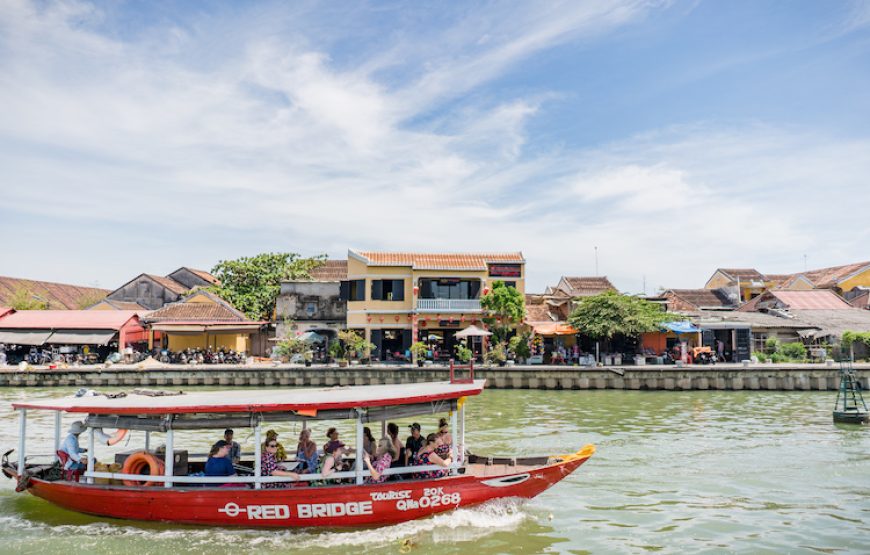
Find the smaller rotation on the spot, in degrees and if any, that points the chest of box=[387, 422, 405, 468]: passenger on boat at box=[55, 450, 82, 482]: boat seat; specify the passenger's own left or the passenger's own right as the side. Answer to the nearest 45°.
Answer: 0° — they already face it

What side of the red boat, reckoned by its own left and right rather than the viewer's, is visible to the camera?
right

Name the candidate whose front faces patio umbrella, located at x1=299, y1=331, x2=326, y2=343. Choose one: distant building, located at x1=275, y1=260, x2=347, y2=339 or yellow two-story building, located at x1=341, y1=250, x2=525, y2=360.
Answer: the distant building

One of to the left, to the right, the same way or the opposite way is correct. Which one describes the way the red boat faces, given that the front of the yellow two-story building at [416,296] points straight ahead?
to the left

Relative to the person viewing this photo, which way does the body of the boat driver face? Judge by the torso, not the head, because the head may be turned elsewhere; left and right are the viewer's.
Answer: facing to the right of the viewer

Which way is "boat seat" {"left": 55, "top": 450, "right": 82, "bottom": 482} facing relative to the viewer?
to the viewer's right

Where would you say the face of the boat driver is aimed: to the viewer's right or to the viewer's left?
to the viewer's right

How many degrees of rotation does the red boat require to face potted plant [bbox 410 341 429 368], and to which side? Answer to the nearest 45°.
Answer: approximately 90° to its left
